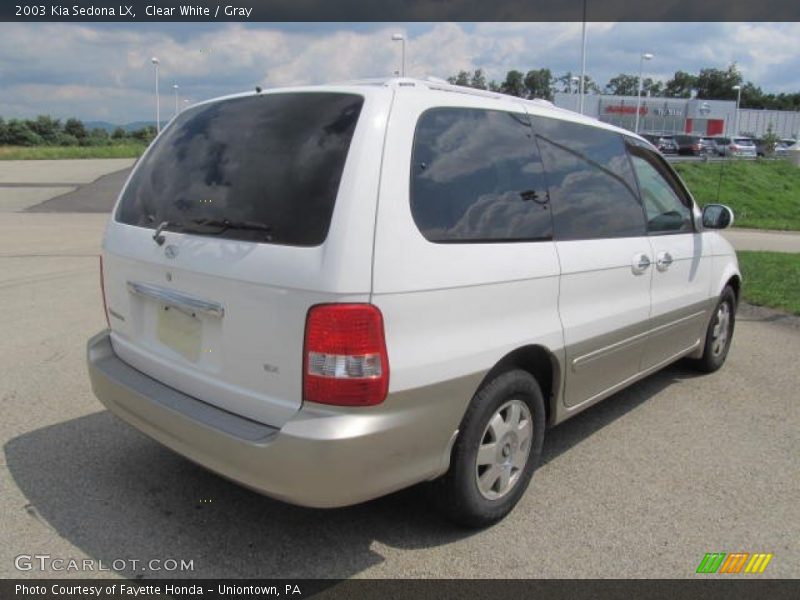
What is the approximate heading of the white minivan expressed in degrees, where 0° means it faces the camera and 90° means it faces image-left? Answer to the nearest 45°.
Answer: approximately 225°
